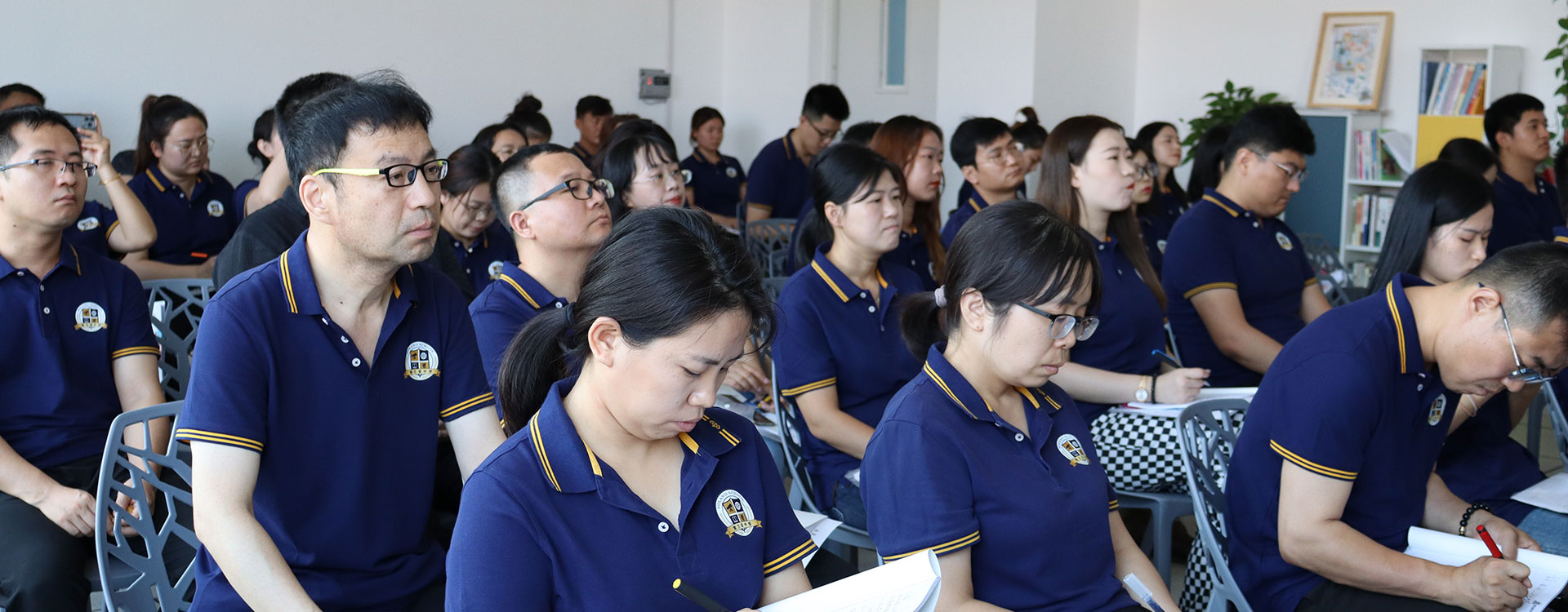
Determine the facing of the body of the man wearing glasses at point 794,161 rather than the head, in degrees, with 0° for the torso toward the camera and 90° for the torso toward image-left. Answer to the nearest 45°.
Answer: approximately 315°

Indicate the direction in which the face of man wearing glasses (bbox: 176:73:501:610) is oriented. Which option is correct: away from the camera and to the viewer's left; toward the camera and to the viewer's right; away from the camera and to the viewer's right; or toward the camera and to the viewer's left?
toward the camera and to the viewer's right

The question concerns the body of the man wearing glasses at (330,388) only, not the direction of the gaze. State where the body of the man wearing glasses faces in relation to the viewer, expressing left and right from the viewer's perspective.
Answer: facing the viewer and to the right of the viewer

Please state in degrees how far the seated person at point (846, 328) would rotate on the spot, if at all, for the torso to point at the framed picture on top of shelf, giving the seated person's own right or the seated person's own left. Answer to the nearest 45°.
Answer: approximately 90° to the seated person's own left

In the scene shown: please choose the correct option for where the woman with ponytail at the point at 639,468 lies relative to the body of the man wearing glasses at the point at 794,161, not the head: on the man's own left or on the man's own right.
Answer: on the man's own right

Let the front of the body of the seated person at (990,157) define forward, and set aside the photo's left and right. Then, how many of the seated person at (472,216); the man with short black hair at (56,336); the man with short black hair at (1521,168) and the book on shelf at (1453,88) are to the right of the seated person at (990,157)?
2

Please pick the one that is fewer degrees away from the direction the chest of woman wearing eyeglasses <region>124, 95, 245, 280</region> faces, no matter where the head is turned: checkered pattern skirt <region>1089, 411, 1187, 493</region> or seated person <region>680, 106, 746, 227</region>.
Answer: the checkered pattern skirt

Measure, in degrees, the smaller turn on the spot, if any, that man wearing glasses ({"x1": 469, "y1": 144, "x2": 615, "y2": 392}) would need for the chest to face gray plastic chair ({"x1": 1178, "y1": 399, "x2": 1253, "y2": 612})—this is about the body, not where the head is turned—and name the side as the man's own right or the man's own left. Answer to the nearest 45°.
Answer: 0° — they already face it

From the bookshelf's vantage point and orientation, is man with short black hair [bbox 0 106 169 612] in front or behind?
in front

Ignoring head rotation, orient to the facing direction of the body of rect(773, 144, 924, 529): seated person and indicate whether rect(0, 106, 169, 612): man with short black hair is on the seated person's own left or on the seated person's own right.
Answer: on the seated person's own right
